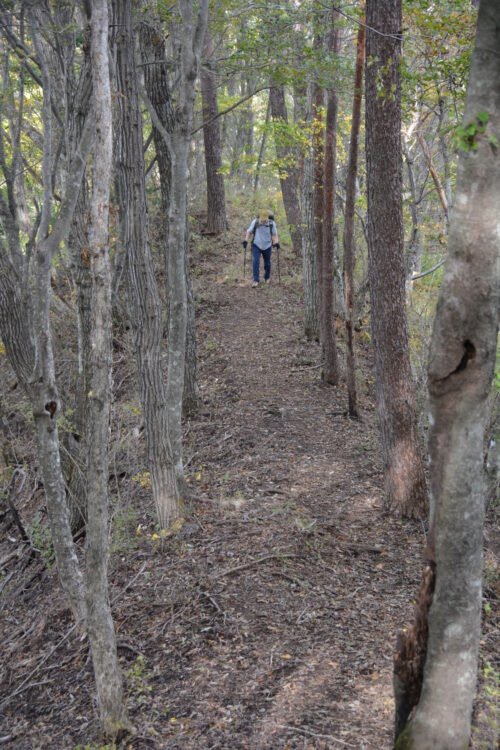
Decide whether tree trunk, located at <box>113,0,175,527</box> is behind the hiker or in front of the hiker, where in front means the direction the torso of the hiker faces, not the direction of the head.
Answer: in front

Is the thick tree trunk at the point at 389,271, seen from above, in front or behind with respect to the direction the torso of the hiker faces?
in front

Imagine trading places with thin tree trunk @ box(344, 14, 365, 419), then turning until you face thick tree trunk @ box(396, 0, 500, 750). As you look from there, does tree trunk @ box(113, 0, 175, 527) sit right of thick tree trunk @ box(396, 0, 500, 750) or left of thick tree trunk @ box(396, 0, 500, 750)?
right

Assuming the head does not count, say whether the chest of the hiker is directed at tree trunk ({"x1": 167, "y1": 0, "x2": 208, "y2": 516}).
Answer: yes

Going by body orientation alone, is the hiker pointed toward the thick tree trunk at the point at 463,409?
yes

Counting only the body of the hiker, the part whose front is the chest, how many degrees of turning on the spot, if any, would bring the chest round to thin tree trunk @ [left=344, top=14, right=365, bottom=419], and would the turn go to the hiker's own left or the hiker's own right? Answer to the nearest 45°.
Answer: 0° — they already face it

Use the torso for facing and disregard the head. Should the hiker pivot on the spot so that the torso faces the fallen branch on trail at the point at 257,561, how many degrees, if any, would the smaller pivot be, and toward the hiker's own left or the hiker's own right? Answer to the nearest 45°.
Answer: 0° — they already face it

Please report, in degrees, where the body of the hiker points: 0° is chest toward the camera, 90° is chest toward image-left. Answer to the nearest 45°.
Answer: approximately 0°

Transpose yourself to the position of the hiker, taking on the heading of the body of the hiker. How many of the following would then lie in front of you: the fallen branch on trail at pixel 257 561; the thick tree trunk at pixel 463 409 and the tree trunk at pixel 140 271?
3

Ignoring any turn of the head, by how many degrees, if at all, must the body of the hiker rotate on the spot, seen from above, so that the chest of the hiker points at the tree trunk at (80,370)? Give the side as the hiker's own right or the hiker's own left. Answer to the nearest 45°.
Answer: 0° — they already face it

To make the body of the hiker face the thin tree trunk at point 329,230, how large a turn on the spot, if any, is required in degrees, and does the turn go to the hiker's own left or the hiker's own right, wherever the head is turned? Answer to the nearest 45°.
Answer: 0° — they already face it
